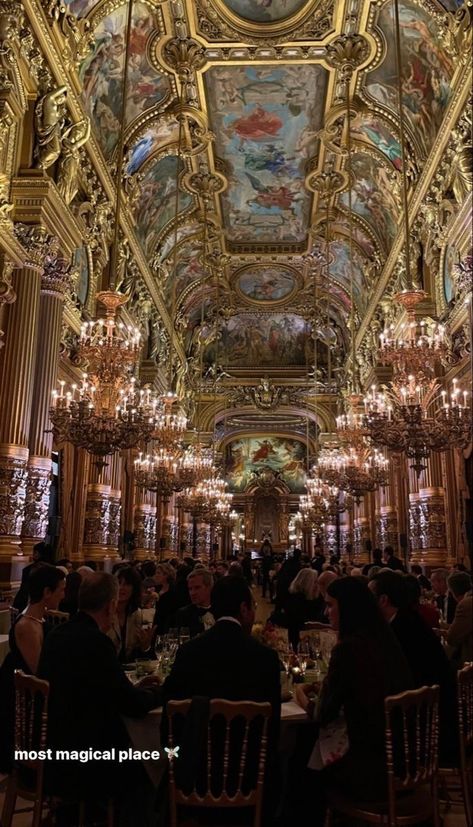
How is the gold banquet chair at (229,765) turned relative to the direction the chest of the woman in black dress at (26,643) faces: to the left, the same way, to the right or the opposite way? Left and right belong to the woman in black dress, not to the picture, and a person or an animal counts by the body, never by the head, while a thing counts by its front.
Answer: to the left

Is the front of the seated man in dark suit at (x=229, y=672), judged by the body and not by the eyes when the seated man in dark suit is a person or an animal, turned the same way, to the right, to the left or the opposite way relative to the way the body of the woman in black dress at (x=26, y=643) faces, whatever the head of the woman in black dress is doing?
to the left

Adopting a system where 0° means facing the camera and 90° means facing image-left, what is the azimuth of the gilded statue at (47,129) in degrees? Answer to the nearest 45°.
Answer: approximately 270°

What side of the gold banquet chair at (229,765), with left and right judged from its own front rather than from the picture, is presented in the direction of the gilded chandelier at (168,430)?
front

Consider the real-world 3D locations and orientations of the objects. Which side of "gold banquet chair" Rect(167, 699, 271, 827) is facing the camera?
back

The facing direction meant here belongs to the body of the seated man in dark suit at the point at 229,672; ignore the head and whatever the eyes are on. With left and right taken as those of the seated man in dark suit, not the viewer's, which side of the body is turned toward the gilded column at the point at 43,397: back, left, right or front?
front

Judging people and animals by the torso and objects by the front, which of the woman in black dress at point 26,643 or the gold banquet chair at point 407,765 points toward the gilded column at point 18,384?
the gold banquet chair

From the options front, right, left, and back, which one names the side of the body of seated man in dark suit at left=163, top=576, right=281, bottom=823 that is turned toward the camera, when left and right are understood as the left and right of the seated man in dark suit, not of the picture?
back

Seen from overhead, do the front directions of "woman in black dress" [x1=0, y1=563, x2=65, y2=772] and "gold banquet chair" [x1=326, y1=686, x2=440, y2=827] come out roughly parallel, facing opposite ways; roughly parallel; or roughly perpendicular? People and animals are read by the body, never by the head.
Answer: roughly perpendicular

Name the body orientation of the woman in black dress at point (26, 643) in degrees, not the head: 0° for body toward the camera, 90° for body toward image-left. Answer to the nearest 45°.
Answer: approximately 270°

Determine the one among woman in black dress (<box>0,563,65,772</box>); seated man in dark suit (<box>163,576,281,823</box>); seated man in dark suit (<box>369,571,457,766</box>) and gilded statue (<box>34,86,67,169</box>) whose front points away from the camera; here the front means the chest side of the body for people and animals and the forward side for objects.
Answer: seated man in dark suit (<box>163,576,281,823</box>)

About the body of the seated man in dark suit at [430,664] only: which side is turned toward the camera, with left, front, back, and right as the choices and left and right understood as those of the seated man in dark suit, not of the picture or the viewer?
left

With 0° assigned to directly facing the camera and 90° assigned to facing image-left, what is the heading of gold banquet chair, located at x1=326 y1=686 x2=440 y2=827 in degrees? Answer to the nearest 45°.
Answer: approximately 135°

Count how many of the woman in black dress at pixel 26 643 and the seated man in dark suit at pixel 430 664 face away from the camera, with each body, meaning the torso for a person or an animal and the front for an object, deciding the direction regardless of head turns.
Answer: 0
